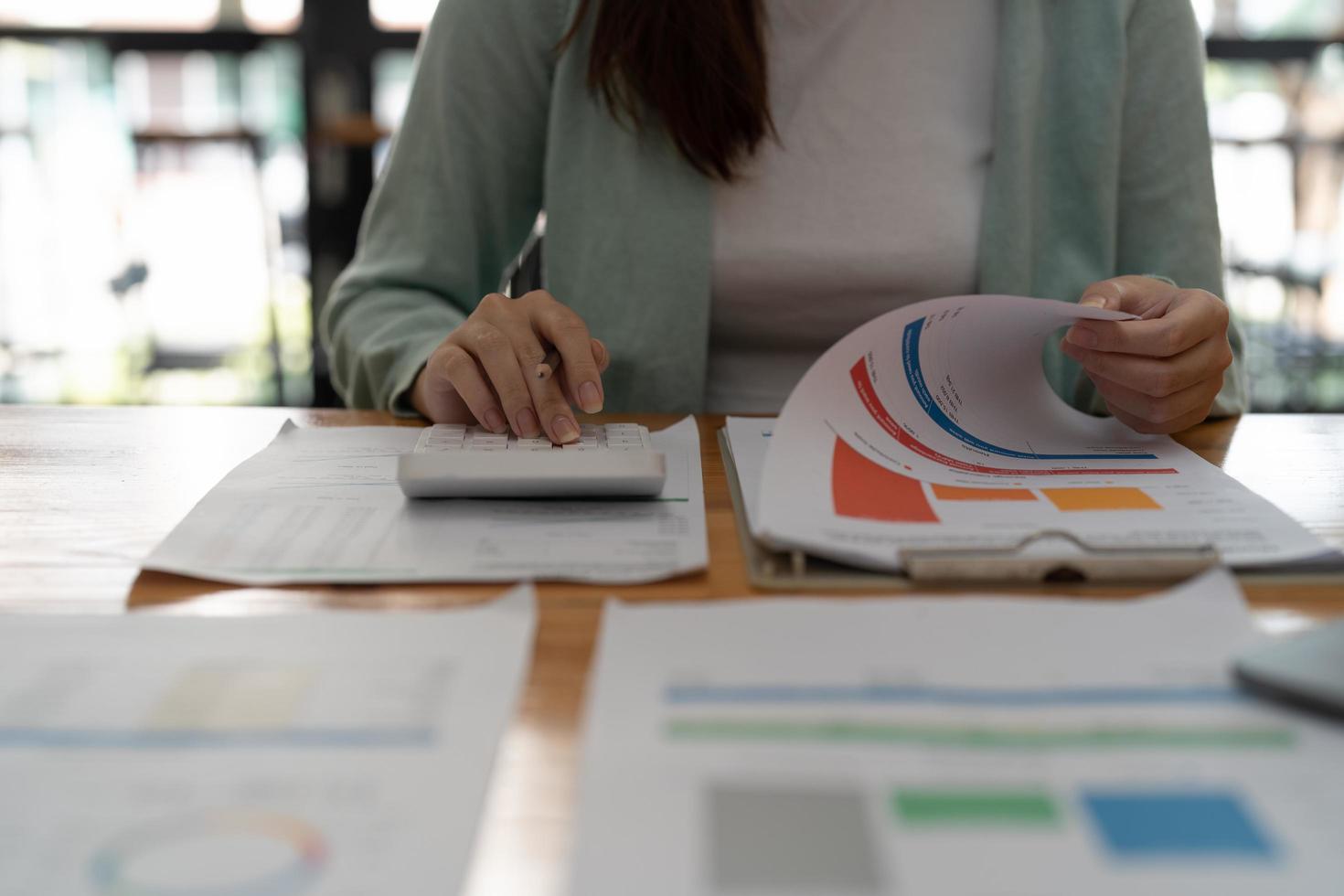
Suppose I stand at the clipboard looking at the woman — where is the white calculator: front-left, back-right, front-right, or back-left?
front-left

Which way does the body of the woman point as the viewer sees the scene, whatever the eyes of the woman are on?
toward the camera

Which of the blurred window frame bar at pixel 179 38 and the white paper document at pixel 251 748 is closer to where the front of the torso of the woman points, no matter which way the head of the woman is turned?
the white paper document

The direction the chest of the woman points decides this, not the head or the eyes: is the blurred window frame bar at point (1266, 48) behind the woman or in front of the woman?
behind

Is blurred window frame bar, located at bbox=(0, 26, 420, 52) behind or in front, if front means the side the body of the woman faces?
behind

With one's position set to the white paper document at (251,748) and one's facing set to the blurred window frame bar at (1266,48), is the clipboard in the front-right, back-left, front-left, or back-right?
front-right

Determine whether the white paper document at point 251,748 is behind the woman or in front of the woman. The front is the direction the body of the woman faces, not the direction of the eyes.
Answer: in front

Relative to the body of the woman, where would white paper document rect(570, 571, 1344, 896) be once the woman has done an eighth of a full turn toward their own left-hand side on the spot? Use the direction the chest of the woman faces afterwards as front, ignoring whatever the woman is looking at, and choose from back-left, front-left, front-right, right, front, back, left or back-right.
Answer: front-right

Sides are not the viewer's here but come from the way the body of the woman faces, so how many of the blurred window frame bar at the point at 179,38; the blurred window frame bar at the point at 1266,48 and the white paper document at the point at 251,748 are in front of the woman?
1
